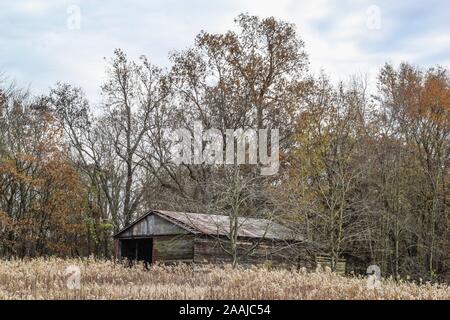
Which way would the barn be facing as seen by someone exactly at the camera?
facing the viewer and to the left of the viewer
